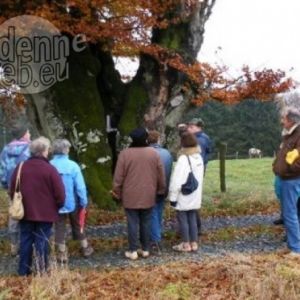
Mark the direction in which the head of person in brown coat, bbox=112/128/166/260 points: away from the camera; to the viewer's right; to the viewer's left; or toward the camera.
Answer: away from the camera

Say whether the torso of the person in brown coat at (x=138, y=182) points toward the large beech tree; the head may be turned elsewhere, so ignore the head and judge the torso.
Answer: yes

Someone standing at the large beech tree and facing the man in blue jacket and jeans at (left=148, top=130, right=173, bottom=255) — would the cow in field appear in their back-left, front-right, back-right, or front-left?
back-left

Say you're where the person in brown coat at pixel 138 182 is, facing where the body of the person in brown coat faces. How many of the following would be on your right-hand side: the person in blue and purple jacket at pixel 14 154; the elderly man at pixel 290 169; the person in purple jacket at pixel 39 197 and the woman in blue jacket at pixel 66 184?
1

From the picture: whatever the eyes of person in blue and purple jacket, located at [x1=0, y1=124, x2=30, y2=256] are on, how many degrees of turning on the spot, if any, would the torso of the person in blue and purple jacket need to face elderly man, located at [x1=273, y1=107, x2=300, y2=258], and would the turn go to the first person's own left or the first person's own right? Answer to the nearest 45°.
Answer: approximately 90° to the first person's own right

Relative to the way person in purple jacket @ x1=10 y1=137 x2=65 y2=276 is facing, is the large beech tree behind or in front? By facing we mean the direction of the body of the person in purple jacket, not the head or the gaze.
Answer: in front

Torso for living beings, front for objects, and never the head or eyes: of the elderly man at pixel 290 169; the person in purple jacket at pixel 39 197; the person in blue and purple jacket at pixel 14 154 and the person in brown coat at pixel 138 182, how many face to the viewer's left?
1

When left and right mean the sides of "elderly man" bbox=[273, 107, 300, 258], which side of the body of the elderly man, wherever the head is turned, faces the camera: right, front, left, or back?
left

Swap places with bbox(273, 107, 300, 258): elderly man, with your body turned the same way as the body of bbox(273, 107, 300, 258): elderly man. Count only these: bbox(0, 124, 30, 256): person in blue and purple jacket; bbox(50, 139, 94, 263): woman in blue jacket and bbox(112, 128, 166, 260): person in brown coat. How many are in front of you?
3

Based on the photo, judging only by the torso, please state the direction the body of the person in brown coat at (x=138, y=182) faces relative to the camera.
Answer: away from the camera

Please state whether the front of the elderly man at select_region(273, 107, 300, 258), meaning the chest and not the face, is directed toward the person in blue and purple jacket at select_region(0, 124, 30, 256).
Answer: yes

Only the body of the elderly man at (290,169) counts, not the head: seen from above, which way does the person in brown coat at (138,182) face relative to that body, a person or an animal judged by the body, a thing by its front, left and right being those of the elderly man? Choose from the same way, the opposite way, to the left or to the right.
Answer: to the right

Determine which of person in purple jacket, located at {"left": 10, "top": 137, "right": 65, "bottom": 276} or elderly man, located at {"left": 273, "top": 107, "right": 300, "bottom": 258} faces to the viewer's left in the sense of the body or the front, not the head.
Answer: the elderly man

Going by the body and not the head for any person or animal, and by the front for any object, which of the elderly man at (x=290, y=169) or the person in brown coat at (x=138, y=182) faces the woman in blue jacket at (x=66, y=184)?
the elderly man

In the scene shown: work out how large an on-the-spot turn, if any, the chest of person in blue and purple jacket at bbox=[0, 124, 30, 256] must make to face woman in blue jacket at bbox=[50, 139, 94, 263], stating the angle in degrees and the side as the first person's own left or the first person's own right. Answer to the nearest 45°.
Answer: approximately 90° to the first person's own right

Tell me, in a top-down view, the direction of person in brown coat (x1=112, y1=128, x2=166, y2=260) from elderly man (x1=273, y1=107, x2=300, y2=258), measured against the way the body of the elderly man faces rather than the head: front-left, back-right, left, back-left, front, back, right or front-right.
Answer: front

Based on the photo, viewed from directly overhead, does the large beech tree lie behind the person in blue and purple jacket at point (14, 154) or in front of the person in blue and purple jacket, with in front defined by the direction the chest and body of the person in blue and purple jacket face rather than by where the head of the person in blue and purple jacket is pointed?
in front
